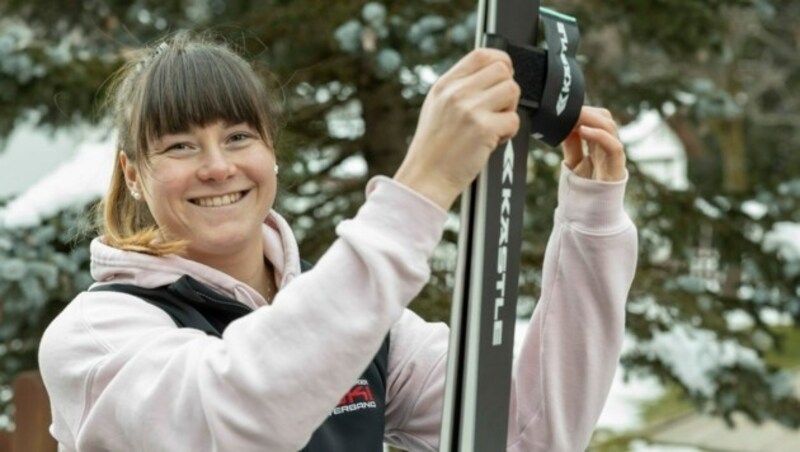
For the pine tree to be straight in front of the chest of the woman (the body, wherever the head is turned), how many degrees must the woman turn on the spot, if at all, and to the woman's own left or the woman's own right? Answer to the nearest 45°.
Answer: approximately 135° to the woman's own left

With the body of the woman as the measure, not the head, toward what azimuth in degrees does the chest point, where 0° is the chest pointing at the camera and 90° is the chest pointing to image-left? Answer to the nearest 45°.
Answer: approximately 315°
